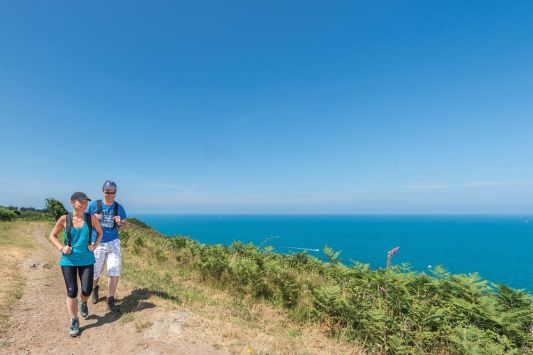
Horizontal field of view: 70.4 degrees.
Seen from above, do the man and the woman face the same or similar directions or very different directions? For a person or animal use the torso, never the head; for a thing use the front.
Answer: same or similar directions

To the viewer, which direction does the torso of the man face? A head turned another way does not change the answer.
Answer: toward the camera

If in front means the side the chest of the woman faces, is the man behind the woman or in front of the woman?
behind

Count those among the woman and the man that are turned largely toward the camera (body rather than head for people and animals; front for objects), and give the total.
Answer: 2

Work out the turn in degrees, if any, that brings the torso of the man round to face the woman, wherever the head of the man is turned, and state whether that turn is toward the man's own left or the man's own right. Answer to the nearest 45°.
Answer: approximately 45° to the man's own right

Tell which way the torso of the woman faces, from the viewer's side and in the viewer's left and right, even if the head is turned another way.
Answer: facing the viewer

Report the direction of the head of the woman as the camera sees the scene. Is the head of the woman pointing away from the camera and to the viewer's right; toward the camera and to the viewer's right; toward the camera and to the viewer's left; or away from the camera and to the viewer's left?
toward the camera and to the viewer's right
